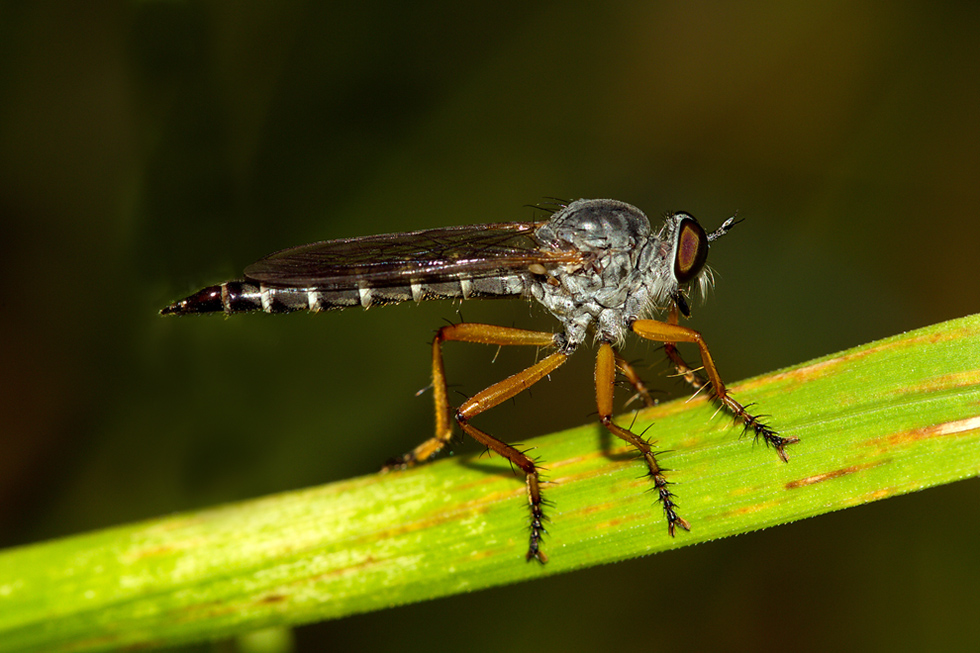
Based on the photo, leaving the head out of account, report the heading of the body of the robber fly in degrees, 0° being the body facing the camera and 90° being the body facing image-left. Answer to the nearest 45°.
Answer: approximately 270°
